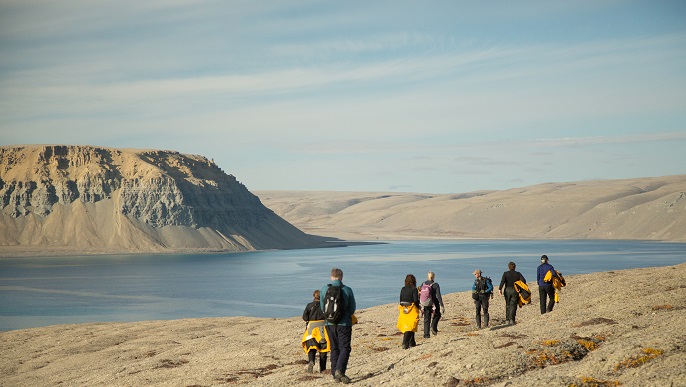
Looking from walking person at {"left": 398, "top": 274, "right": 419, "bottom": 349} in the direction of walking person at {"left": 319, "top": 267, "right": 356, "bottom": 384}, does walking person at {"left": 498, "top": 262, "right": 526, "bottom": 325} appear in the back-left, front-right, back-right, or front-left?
back-left

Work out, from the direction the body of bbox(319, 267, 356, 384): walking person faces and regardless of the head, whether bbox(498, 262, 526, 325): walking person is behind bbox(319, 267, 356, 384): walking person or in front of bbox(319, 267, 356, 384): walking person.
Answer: in front

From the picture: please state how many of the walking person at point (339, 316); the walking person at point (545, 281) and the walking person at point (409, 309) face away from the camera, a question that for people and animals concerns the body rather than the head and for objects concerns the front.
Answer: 3

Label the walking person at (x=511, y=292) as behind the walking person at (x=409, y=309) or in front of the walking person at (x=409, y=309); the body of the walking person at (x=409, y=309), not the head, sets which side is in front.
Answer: in front

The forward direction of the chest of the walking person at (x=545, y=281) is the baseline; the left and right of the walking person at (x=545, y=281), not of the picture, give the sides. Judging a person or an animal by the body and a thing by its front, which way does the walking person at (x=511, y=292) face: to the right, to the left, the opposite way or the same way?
the same way

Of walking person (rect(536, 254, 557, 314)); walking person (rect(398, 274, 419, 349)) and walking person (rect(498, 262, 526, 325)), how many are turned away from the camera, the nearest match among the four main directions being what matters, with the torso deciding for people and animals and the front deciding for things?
3

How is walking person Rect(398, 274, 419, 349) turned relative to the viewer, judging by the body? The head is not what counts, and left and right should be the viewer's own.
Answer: facing away from the viewer

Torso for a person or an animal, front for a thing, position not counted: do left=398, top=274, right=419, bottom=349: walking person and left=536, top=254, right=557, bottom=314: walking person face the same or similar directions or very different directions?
same or similar directions

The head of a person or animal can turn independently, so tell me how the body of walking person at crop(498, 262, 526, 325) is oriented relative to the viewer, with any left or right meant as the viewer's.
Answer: facing away from the viewer

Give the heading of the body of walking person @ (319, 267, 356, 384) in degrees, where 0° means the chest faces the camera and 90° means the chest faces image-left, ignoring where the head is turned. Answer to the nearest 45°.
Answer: approximately 180°

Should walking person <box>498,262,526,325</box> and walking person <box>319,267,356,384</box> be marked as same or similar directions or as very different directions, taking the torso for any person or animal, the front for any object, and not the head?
same or similar directions

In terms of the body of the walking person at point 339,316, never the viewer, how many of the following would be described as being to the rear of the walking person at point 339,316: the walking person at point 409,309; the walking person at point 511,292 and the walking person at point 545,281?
0

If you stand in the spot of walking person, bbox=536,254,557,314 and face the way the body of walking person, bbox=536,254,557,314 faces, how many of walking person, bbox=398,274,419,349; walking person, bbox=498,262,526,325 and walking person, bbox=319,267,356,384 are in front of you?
0

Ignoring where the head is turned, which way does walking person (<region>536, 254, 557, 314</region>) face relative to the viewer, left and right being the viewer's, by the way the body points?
facing away from the viewer

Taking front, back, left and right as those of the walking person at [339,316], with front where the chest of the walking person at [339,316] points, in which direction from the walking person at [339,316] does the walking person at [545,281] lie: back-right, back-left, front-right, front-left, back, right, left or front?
front-right

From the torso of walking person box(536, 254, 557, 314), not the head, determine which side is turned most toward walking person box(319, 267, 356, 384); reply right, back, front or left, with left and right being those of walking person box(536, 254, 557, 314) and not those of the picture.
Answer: back

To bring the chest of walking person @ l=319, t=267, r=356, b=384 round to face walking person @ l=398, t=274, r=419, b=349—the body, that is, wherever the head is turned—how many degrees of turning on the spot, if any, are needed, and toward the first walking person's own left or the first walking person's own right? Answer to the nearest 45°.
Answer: approximately 45° to the first walking person's own right

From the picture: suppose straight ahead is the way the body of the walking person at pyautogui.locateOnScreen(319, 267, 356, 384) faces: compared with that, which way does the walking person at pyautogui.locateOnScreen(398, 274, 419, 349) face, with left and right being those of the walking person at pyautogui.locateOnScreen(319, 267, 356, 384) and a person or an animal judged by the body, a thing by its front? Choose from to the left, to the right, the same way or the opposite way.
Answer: the same way
